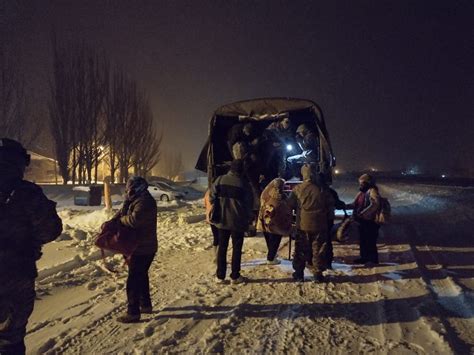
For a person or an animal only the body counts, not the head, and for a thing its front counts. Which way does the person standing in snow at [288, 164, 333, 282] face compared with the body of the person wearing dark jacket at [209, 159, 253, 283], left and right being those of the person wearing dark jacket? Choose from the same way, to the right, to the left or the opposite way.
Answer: the same way

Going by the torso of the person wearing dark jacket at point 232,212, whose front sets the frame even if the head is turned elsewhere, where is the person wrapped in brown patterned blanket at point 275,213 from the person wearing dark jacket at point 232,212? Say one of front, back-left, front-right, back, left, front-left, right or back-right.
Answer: front-right

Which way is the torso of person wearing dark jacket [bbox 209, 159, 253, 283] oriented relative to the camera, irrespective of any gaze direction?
away from the camera

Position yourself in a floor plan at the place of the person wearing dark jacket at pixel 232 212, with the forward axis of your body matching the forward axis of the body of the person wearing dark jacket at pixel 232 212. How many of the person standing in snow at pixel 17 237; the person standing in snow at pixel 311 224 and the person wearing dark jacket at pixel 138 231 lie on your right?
1

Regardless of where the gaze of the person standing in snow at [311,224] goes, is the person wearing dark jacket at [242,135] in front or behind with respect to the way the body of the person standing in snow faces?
in front

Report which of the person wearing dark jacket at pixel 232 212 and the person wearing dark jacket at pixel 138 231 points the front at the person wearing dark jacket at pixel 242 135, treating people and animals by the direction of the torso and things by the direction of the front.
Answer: the person wearing dark jacket at pixel 232 212

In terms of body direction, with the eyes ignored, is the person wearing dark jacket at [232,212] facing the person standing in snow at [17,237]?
no

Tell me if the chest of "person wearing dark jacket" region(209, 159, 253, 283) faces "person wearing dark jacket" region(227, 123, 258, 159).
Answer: yes

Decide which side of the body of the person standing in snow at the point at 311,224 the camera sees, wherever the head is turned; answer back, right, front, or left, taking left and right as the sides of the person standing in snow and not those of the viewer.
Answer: back

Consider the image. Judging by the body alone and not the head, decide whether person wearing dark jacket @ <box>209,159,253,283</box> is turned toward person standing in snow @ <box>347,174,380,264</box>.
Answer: no

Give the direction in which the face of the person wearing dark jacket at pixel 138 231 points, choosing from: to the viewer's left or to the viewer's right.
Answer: to the viewer's left
